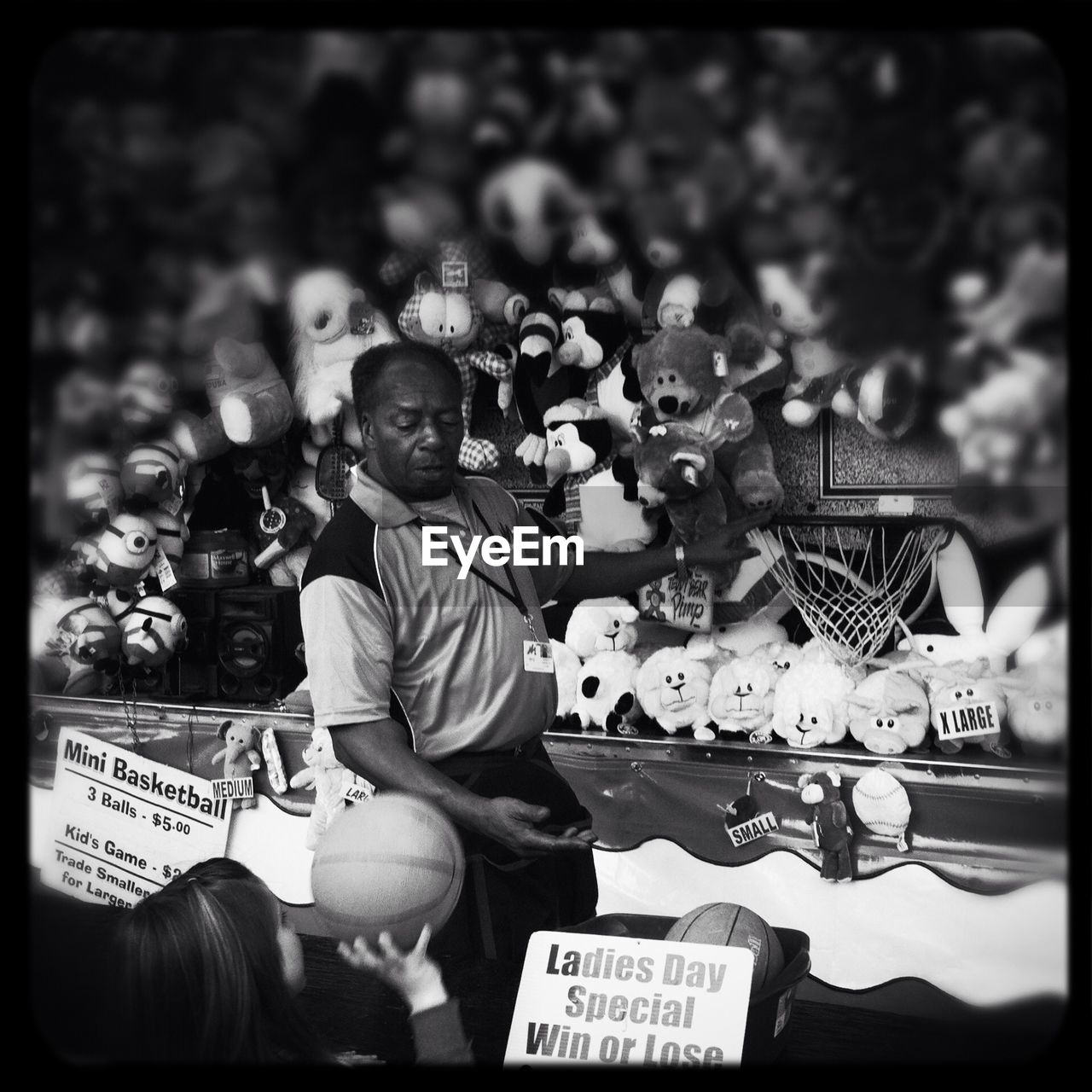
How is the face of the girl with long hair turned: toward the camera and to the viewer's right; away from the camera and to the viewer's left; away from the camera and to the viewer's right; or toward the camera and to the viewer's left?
away from the camera and to the viewer's right

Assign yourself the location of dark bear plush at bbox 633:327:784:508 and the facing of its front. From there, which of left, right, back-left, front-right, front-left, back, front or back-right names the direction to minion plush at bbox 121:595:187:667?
front-right

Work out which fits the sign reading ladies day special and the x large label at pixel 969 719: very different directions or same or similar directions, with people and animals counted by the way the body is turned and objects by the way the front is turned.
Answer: same or similar directions

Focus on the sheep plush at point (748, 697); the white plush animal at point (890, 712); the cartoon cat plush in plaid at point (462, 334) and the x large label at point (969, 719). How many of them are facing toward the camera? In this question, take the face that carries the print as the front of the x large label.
4

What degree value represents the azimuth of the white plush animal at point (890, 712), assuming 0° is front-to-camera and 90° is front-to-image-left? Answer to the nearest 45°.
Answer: approximately 0°

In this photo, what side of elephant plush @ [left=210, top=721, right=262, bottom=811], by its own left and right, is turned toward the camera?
front

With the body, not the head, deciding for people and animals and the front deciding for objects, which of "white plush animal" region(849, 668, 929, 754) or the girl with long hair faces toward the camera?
the white plush animal

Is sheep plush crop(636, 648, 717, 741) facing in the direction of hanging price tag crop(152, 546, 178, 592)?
no

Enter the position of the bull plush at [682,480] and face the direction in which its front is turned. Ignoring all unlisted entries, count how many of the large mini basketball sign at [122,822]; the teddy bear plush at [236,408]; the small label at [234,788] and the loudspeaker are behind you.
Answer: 0

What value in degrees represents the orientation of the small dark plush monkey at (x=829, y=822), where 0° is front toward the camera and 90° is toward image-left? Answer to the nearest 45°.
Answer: approximately 45°

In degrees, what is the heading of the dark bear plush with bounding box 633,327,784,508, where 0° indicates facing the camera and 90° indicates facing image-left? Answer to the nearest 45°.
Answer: approximately 45°

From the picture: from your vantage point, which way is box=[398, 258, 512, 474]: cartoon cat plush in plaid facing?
toward the camera
